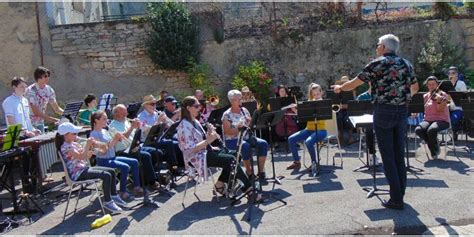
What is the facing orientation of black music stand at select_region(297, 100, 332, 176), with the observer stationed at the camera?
facing away from the viewer

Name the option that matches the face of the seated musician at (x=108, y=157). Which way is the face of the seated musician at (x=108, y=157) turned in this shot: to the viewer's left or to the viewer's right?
to the viewer's right

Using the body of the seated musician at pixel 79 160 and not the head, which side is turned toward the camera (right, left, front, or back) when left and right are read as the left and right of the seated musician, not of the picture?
right

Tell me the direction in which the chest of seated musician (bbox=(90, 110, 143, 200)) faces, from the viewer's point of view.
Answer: to the viewer's right

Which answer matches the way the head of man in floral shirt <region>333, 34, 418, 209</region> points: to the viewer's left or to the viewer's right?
to the viewer's left

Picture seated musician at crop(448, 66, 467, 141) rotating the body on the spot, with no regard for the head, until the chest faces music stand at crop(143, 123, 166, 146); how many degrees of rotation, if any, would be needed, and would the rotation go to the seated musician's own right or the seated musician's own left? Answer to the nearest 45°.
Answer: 0° — they already face it

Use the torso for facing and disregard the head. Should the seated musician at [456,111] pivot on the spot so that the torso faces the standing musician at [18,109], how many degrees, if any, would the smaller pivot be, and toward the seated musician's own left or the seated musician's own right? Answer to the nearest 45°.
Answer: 0° — they already face them

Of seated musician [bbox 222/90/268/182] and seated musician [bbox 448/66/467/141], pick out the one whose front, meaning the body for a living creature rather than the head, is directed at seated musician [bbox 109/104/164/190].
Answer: seated musician [bbox 448/66/467/141]

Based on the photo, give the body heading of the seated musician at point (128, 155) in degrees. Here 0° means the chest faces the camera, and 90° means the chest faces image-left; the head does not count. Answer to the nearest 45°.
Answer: approximately 270°

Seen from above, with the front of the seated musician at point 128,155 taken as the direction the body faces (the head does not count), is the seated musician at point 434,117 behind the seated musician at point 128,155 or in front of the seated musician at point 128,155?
in front

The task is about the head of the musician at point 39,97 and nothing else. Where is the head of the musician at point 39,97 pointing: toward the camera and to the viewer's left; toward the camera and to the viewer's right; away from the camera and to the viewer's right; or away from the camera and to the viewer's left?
toward the camera and to the viewer's right

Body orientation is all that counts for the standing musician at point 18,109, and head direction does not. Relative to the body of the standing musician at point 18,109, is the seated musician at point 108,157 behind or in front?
in front

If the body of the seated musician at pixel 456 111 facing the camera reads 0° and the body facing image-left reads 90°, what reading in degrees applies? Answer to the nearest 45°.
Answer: approximately 45°

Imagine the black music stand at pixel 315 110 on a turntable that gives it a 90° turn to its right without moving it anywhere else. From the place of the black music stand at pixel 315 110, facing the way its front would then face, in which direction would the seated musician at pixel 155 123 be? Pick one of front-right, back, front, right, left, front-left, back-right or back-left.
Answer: back

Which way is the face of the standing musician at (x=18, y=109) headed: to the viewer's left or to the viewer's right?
to the viewer's right

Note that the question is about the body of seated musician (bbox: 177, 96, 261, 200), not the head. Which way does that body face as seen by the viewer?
to the viewer's right

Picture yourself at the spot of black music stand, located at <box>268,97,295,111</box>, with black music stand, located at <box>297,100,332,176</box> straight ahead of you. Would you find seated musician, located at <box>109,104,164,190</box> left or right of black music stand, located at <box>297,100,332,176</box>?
right

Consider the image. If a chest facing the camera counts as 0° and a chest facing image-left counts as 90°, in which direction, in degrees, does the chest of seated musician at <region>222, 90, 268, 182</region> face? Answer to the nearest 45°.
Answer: approximately 315°

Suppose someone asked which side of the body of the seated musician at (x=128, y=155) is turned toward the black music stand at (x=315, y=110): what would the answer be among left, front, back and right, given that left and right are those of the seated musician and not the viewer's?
front
